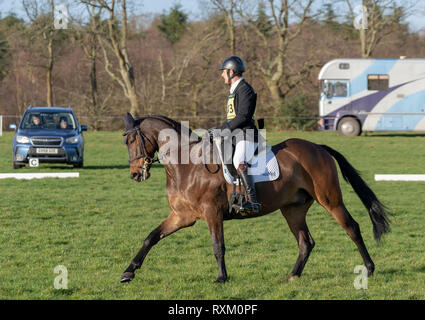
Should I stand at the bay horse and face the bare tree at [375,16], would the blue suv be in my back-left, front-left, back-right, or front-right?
front-left

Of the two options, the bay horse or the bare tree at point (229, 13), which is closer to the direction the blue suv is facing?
the bay horse

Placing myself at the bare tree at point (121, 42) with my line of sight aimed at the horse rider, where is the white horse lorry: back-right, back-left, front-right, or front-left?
front-left

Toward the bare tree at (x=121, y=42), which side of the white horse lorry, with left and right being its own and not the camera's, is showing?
front

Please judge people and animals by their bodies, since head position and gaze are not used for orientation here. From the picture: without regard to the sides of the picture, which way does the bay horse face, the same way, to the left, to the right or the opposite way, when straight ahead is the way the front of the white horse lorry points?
the same way

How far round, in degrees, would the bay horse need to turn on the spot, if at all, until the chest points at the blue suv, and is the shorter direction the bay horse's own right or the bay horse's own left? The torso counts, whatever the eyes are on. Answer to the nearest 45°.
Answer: approximately 45° to the bay horse's own right

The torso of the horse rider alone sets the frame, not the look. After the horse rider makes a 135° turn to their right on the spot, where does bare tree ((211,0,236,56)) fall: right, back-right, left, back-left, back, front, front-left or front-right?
front-left

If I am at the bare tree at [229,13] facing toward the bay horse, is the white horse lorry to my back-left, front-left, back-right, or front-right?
front-left

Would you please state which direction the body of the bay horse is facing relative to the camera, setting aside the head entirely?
to the viewer's left

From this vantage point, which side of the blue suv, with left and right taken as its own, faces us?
front

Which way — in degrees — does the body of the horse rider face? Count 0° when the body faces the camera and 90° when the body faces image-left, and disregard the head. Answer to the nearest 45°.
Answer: approximately 90°

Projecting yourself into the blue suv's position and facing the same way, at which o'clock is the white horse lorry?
The white horse lorry is roughly at 8 o'clock from the blue suv.

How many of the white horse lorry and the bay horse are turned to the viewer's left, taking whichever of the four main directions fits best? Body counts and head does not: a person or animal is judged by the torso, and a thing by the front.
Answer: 2

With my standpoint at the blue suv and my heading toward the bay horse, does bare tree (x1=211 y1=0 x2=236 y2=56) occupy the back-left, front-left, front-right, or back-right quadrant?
back-left

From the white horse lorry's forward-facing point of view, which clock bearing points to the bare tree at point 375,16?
The bare tree is roughly at 3 o'clock from the white horse lorry.

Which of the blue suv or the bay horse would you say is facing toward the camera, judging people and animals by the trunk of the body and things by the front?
the blue suv

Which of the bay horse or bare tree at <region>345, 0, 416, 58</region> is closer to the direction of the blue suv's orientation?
the bay horse

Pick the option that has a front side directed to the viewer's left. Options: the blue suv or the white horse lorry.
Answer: the white horse lorry

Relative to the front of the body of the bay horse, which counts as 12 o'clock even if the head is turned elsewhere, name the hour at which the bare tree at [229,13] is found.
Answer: The bare tree is roughly at 3 o'clock from the bay horse.

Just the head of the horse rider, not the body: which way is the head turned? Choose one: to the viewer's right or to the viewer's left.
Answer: to the viewer's left

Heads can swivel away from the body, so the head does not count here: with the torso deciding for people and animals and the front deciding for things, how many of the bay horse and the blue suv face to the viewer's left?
1
